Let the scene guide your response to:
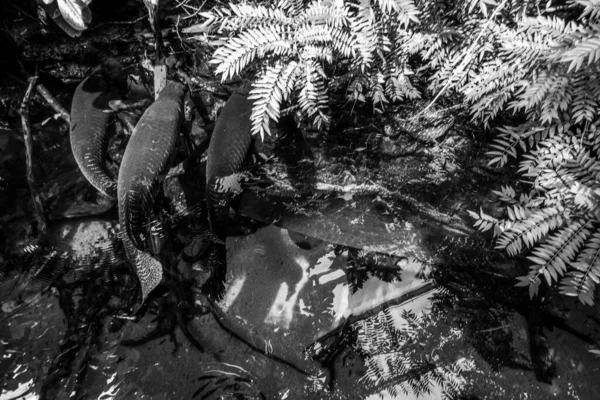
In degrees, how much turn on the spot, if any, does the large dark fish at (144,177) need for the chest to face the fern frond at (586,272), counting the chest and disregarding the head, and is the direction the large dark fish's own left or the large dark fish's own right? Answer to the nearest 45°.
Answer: approximately 135° to the large dark fish's own right

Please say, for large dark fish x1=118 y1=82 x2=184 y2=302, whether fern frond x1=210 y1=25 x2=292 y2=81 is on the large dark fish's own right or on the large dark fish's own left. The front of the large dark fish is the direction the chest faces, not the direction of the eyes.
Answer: on the large dark fish's own right

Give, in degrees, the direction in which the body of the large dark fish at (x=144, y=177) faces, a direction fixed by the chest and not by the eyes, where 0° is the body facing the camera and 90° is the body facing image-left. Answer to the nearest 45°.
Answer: approximately 180°

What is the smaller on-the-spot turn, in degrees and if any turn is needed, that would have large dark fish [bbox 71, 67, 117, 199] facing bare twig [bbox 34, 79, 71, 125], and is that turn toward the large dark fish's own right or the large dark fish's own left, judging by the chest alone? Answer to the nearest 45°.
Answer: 0° — it already faces it

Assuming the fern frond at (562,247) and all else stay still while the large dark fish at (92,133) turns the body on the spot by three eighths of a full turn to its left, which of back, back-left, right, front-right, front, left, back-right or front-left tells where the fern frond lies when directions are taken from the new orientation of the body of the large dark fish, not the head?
left

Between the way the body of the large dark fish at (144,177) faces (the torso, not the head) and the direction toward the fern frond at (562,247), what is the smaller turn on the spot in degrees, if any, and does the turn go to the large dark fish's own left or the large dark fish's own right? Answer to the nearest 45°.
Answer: approximately 135° to the large dark fish's own right

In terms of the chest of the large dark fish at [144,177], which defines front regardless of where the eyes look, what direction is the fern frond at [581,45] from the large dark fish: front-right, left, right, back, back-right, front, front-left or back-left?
front-right

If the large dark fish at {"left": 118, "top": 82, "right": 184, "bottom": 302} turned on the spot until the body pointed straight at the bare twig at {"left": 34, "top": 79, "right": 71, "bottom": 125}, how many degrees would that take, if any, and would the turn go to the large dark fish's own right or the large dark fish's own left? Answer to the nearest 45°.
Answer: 0° — it already faces it

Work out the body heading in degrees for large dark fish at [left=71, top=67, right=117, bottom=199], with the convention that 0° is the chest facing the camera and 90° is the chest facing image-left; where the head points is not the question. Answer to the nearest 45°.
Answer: approximately 180°

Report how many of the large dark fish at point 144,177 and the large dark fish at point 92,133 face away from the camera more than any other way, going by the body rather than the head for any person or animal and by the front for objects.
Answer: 2
